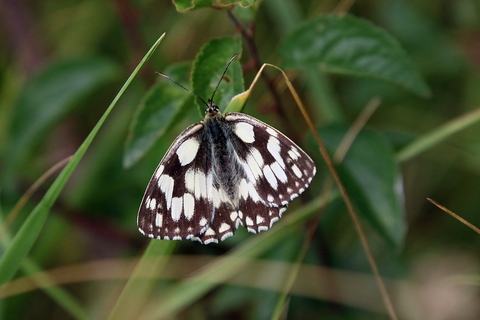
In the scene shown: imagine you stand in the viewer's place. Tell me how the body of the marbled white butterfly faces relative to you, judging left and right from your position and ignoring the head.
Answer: facing away from the viewer

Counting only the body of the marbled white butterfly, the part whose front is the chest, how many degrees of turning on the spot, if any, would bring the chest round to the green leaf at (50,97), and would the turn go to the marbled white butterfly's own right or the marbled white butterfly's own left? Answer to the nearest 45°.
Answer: approximately 45° to the marbled white butterfly's own left
